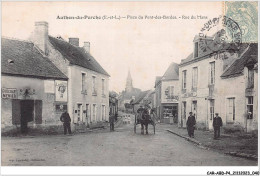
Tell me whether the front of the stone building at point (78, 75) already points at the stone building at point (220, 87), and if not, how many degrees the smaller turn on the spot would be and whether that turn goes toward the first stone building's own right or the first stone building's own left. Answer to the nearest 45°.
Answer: approximately 45° to the first stone building's own left

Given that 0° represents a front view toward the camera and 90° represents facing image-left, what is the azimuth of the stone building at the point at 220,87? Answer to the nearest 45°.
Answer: approximately 45°

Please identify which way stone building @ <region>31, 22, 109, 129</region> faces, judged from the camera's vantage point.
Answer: facing the viewer and to the right of the viewer
